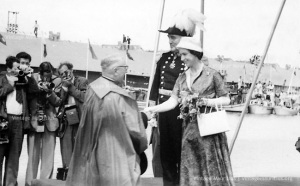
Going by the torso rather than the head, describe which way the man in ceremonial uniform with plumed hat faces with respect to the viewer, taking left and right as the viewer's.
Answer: facing the viewer and to the left of the viewer

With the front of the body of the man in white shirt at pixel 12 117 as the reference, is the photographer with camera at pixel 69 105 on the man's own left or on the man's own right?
on the man's own left

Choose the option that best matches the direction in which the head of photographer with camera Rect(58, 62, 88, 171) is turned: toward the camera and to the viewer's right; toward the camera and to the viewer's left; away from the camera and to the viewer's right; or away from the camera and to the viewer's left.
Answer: toward the camera and to the viewer's right

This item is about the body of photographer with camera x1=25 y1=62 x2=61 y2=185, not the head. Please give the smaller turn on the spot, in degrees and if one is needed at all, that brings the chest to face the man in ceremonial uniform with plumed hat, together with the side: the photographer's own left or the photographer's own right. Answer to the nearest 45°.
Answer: approximately 45° to the photographer's own left
